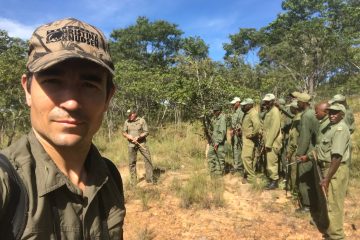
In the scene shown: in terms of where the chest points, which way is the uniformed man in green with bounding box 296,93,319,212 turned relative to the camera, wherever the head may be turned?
to the viewer's left

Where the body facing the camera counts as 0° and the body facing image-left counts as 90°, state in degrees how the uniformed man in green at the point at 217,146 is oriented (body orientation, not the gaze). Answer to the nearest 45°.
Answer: approximately 45°

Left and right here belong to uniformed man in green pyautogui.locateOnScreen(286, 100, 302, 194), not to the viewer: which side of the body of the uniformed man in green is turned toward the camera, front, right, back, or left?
left

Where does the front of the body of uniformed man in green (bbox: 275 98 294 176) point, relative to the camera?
to the viewer's left

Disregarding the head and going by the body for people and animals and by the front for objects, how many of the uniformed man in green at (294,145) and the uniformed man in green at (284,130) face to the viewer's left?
2

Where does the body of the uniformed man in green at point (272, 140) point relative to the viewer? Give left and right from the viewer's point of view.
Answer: facing to the left of the viewer
